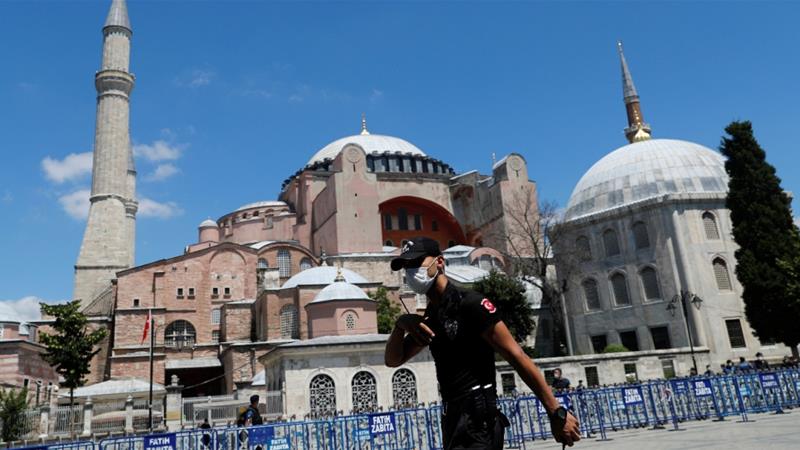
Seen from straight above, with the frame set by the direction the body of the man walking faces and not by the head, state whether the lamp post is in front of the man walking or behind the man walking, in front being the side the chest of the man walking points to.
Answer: behind

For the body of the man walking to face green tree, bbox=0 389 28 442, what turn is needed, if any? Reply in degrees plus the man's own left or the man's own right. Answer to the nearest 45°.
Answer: approximately 90° to the man's own right

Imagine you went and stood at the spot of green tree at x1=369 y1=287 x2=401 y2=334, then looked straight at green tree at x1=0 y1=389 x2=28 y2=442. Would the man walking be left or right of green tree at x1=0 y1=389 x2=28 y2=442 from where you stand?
left

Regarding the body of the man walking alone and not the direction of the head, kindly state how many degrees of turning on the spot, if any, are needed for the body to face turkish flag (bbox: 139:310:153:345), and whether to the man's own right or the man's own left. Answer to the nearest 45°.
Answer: approximately 90° to the man's own right

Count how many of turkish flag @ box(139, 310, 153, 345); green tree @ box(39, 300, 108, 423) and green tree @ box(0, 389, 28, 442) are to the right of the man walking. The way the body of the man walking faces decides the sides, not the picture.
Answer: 3

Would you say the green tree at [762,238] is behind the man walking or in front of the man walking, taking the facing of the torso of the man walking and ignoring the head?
behind
